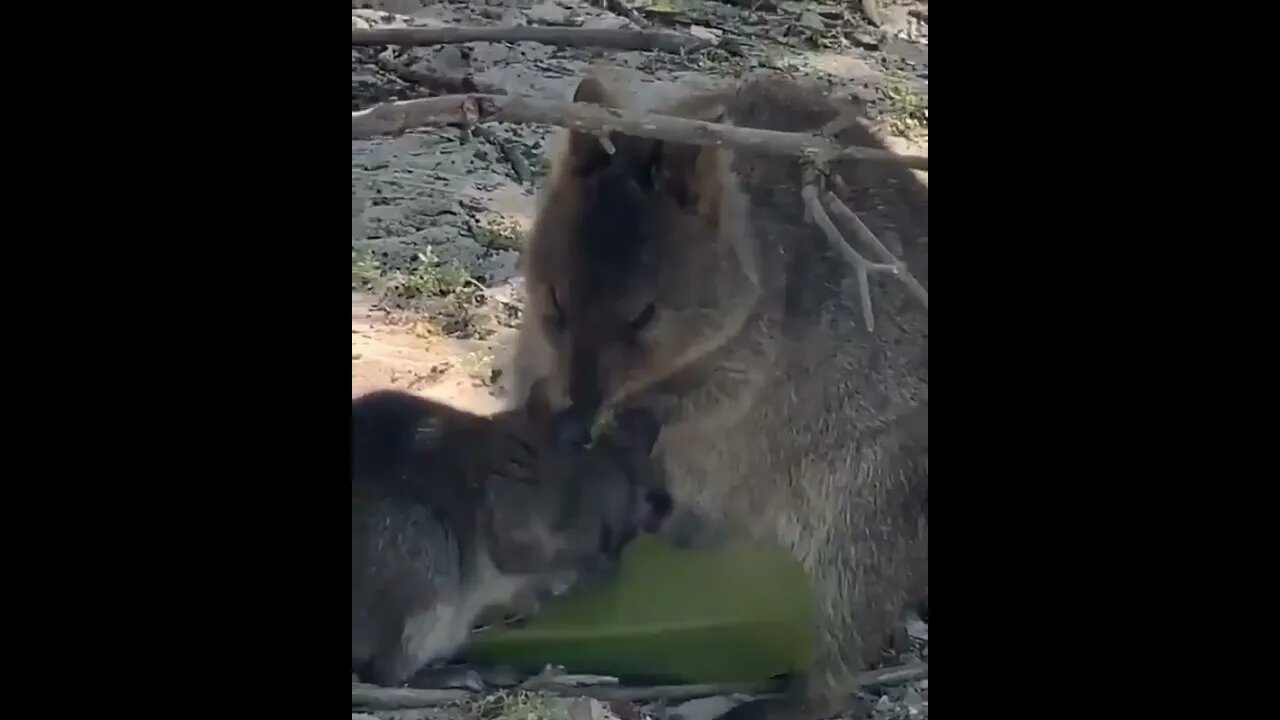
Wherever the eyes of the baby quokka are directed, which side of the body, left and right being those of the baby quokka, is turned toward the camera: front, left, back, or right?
right

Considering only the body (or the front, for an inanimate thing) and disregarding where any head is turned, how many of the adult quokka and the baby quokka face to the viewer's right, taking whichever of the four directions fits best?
1

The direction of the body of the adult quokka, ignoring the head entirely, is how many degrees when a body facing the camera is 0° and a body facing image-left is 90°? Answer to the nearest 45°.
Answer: approximately 45°
